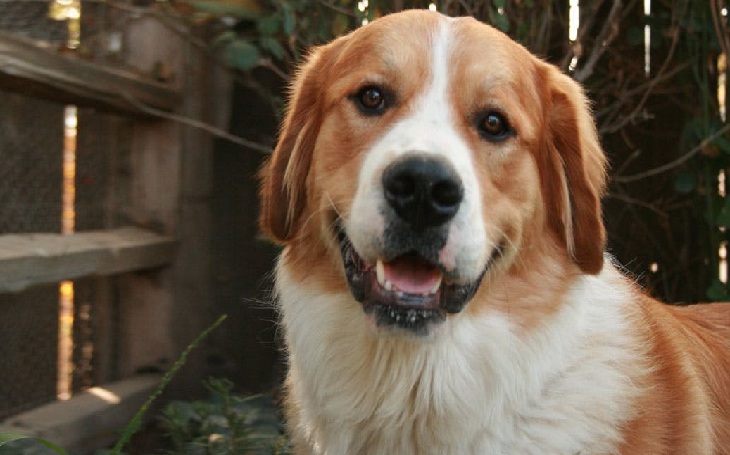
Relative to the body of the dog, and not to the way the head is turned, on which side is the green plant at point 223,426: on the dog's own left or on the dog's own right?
on the dog's own right

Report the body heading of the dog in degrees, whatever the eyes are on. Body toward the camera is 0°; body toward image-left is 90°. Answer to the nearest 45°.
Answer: approximately 45°

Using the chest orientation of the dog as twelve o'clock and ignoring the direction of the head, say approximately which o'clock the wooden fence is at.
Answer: The wooden fence is roughly at 3 o'clock from the dog.
